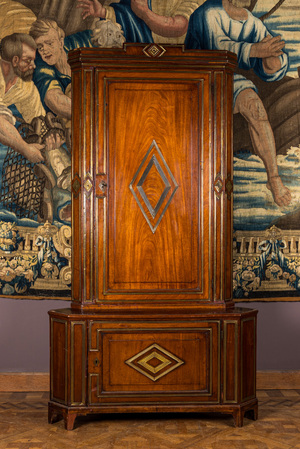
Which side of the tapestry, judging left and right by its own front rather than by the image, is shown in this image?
front

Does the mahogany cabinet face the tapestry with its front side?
no

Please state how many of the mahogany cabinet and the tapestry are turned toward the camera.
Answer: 2

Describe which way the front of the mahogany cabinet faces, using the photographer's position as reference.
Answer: facing the viewer

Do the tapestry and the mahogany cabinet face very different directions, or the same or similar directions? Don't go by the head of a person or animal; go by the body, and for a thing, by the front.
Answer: same or similar directions

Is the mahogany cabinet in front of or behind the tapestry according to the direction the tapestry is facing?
in front
